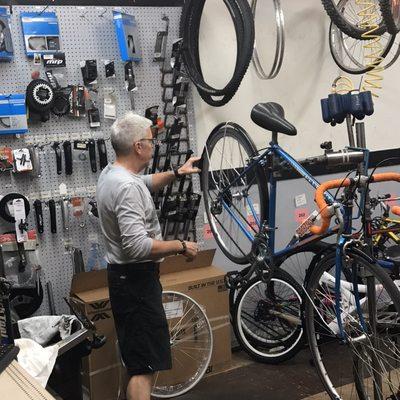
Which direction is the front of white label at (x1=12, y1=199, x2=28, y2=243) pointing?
toward the camera

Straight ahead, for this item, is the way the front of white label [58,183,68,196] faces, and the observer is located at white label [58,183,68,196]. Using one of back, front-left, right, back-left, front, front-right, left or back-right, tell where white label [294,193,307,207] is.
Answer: left

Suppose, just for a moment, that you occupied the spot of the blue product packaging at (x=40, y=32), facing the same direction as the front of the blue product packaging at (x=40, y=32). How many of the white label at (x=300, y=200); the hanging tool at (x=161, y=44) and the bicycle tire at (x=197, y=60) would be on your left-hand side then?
3

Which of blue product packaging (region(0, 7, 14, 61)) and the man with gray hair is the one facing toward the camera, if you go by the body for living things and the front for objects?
the blue product packaging

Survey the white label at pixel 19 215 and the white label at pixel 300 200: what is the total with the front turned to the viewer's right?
0

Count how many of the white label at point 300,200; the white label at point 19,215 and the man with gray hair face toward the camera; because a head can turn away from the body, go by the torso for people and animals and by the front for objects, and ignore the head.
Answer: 2

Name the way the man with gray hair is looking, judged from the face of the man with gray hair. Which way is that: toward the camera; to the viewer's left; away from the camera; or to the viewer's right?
to the viewer's right

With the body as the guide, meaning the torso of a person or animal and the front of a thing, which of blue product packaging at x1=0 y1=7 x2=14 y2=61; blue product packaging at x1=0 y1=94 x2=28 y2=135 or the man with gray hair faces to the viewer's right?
the man with gray hair

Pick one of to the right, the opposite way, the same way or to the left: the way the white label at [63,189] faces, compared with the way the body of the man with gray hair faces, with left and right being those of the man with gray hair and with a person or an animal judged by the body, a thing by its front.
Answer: to the right

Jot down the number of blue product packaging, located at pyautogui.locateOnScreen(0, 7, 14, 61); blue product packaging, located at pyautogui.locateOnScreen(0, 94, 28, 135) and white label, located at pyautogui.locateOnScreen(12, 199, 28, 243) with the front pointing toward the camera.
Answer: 3

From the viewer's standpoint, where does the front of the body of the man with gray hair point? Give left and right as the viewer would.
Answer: facing to the right of the viewer

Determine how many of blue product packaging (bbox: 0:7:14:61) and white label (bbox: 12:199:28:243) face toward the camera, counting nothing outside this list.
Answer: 2

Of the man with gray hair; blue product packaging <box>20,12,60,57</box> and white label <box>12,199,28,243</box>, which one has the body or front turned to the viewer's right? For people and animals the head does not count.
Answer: the man with gray hair

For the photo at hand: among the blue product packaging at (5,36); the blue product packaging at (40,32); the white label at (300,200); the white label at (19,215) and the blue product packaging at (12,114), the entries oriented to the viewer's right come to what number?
0

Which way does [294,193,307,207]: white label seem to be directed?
toward the camera

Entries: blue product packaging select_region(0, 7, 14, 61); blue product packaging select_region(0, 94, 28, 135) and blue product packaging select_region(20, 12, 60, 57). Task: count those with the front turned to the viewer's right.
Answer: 0

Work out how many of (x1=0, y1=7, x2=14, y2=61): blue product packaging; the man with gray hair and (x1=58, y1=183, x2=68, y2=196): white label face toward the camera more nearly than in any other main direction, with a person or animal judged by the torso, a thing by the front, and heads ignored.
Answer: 2

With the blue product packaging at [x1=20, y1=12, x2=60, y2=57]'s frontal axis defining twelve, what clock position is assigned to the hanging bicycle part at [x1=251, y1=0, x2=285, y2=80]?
The hanging bicycle part is roughly at 9 o'clock from the blue product packaging.
